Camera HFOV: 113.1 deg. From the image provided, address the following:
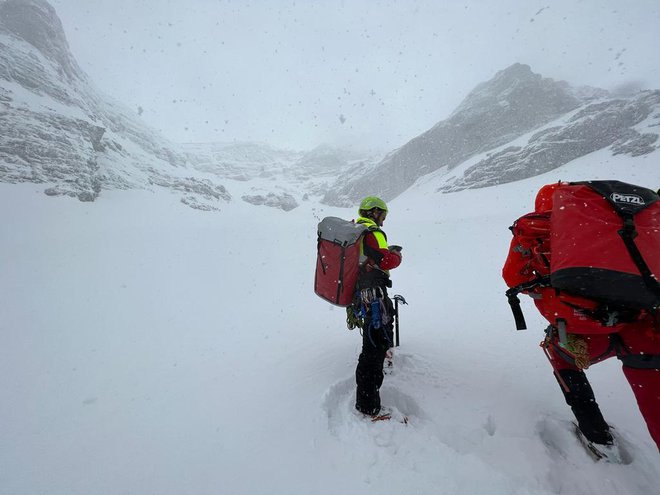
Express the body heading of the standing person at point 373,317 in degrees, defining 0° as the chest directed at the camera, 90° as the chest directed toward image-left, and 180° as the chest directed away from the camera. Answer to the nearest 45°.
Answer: approximately 270°
